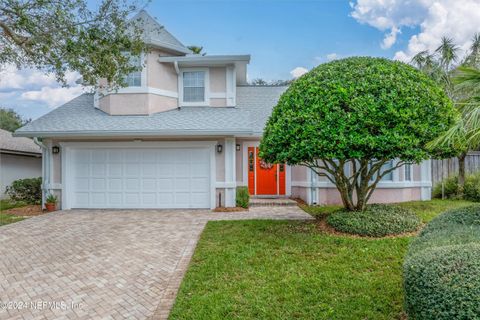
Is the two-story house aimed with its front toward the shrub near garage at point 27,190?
no

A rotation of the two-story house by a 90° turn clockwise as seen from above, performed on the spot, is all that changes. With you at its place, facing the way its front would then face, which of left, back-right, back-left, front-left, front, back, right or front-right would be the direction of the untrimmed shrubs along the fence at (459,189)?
back

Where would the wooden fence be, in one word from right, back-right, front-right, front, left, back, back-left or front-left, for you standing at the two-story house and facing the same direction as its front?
left

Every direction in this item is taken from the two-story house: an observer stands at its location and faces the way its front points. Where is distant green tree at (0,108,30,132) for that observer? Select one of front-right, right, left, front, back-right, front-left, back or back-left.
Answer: back-right

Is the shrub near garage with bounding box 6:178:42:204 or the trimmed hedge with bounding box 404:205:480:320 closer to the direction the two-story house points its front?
the trimmed hedge

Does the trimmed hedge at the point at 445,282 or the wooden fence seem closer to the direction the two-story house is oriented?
the trimmed hedge

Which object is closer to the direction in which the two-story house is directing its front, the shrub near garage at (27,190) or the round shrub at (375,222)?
the round shrub

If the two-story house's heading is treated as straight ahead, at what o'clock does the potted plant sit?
The potted plant is roughly at 3 o'clock from the two-story house.

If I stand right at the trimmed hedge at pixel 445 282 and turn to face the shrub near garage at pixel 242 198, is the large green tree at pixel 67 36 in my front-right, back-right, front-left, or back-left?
front-left

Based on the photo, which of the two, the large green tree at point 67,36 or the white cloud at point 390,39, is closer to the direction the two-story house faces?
the large green tree

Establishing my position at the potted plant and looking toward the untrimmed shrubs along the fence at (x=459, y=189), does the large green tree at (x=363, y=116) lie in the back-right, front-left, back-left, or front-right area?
front-right

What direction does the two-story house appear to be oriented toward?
toward the camera
